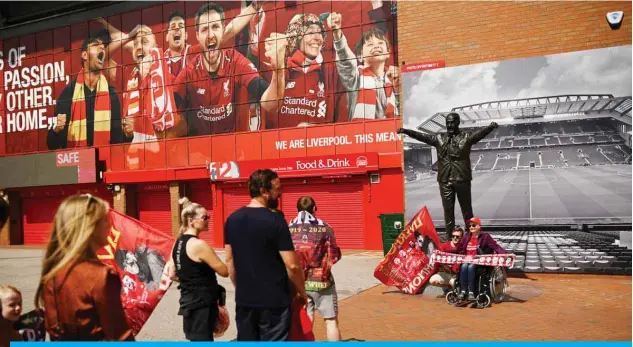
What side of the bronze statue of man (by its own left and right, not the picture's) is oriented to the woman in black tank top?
front

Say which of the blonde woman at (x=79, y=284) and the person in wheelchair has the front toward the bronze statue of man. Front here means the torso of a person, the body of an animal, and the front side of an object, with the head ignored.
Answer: the blonde woman

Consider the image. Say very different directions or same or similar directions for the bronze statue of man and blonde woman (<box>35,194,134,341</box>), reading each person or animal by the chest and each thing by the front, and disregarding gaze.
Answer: very different directions

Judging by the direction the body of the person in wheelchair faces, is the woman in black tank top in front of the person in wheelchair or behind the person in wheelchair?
in front

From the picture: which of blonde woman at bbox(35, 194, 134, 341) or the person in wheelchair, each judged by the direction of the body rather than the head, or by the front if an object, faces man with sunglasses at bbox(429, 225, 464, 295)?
the blonde woman

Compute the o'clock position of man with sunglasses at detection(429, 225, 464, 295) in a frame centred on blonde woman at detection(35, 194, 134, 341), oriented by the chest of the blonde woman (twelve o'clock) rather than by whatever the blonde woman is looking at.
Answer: The man with sunglasses is roughly at 12 o'clock from the blonde woman.

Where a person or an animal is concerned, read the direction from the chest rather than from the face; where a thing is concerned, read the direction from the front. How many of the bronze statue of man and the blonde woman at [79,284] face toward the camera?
1

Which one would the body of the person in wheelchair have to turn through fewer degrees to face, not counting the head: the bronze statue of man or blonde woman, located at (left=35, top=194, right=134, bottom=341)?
the blonde woman

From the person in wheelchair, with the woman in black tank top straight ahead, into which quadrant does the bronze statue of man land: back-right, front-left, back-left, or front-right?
back-right

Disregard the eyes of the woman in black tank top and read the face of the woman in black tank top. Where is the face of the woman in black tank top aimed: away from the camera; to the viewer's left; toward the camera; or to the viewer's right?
to the viewer's right

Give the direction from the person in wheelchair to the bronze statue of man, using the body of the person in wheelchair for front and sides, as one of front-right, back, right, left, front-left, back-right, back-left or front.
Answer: back-right

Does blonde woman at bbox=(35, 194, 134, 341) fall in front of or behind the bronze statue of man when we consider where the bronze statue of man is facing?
in front
